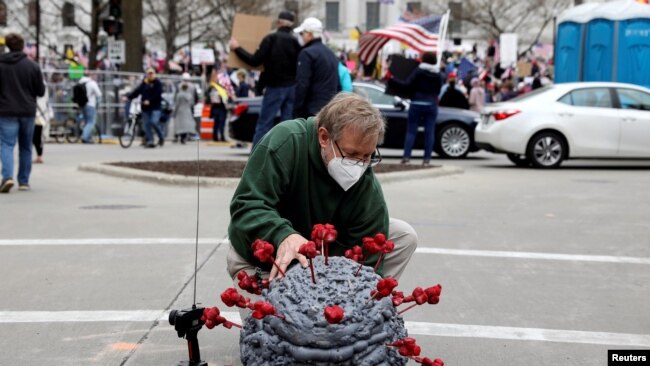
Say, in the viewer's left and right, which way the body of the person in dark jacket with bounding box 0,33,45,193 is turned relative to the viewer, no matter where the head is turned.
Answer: facing away from the viewer

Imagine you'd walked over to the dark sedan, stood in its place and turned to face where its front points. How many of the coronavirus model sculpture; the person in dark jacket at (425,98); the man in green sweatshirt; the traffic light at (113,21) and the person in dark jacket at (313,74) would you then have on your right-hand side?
4

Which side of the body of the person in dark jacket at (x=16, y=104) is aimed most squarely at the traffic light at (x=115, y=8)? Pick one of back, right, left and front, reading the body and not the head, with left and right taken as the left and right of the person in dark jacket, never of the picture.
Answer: front

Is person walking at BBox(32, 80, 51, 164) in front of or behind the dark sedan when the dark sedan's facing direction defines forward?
behind

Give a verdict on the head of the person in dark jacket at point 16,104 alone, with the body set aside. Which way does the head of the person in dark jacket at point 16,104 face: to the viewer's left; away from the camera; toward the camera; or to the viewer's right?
away from the camera

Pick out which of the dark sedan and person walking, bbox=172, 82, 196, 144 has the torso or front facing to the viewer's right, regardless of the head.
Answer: the dark sedan

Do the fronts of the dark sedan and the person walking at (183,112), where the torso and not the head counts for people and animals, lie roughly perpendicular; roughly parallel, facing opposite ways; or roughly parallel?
roughly perpendicular

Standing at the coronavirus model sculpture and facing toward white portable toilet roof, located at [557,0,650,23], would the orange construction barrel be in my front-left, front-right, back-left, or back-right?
front-left

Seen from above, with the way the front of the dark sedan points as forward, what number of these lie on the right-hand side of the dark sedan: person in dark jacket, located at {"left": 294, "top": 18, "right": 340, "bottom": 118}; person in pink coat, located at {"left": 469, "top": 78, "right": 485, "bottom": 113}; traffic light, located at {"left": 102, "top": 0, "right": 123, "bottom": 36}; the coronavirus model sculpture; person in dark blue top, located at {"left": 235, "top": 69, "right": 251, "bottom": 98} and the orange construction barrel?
2

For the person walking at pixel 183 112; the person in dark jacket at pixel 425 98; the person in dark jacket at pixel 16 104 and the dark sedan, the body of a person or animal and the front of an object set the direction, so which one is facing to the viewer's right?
the dark sedan

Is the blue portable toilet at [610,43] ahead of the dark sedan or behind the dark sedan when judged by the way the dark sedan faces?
ahead
